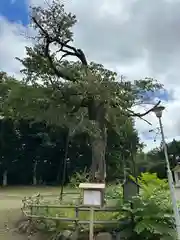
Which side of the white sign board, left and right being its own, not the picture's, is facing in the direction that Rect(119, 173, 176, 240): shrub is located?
left

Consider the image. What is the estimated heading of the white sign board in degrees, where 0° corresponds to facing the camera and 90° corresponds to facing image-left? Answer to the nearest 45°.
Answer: approximately 0°
